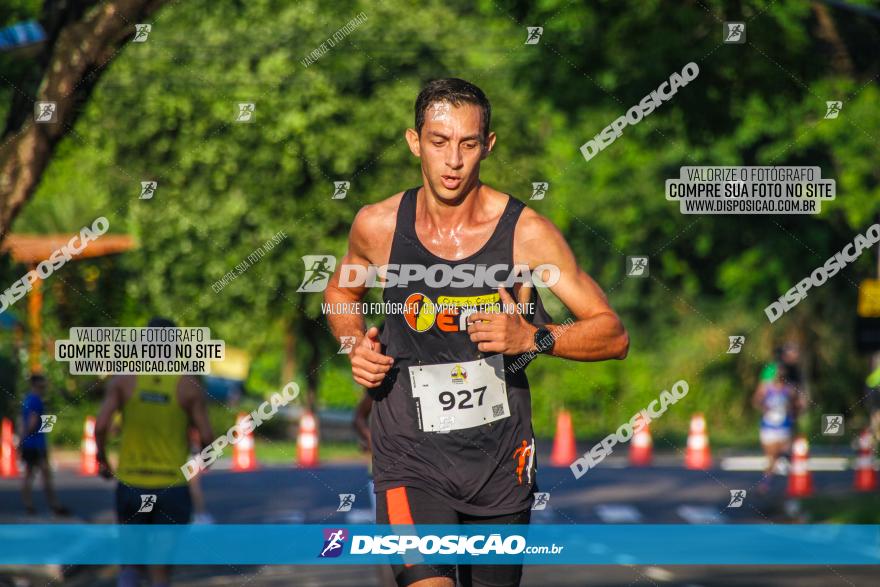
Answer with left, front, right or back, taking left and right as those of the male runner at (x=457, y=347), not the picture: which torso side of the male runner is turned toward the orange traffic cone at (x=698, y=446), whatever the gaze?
back

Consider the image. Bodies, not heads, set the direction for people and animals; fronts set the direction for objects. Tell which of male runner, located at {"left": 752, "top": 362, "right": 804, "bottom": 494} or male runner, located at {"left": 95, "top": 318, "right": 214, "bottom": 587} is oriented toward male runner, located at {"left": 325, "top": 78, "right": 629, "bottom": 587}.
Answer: male runner, located at {"left": 752, "top": 362, "right": 804, "bottom": 494}

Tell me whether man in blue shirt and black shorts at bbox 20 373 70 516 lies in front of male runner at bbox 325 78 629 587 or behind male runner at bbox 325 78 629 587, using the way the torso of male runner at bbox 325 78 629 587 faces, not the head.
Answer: behind

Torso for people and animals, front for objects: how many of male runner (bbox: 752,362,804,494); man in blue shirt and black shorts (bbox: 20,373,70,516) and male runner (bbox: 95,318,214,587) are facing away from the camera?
1

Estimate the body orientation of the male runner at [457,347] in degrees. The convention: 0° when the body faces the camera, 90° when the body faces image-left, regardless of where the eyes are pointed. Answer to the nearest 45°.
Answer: approximately 0°

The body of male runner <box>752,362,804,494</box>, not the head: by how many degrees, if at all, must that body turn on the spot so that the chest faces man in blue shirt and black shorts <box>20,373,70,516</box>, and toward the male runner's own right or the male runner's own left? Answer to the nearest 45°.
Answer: approximately 45° to the male runner's own right

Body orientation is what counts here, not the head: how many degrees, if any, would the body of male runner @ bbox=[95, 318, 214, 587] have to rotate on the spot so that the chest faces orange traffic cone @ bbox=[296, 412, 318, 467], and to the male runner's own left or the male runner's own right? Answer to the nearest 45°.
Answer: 0° — they already face it

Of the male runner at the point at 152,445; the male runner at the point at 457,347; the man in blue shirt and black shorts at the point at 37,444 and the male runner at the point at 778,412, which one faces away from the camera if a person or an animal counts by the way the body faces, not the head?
the male runner at the point at 152,445

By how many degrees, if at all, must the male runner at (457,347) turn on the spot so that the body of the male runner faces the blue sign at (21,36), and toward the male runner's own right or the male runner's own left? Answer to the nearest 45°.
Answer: approximately 135° to the male runner's own right

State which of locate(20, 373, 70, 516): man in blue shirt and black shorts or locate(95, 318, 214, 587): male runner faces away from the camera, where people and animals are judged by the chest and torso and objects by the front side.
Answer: locate(95, 318, 214, 587): male runner

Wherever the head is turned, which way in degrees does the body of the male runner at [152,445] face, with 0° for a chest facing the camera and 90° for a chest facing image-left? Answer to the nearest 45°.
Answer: approximately 180°
